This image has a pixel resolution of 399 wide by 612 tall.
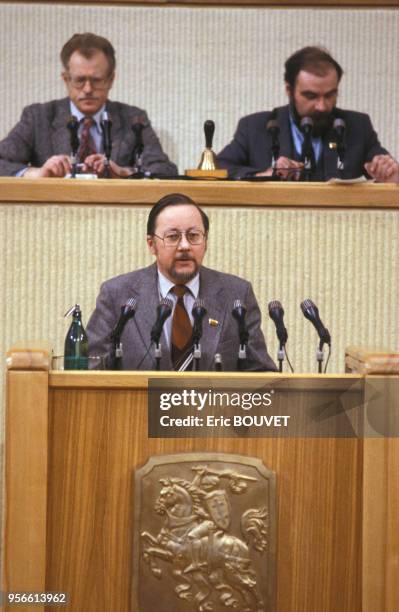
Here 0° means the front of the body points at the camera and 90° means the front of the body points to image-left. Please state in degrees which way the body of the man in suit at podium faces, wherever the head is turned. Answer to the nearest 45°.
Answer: approximately 0°

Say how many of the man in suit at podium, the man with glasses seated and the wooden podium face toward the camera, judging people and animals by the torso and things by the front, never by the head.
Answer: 3

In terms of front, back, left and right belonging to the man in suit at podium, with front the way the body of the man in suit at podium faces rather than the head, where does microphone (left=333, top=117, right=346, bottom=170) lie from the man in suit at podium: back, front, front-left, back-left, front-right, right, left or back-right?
back-left

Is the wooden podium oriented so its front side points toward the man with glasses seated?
no

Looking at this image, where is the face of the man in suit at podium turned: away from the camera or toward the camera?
toward the camera

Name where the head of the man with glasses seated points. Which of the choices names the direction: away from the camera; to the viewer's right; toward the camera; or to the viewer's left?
toward the camera

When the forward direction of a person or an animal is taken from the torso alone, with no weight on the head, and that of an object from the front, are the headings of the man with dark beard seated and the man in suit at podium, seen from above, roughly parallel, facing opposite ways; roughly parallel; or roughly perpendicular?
roughly parallel

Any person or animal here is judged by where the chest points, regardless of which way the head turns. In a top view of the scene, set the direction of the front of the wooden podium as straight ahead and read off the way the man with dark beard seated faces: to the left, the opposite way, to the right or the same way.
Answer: the same way

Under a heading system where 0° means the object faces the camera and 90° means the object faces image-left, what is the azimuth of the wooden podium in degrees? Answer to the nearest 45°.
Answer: approximately 0°

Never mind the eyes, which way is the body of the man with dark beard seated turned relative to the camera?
toward the camera

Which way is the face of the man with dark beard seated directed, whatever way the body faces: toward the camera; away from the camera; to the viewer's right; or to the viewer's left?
toward the camera

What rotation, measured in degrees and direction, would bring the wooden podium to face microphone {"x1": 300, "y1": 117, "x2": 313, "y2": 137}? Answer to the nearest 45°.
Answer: approximately 180°

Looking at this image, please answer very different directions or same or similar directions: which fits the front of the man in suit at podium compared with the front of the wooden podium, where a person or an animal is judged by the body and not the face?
same or similar directions
